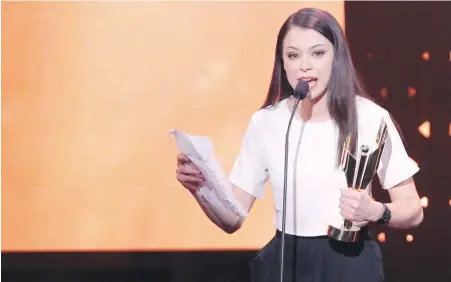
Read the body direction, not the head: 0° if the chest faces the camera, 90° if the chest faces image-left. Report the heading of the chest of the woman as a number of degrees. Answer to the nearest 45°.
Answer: approximately 0°
